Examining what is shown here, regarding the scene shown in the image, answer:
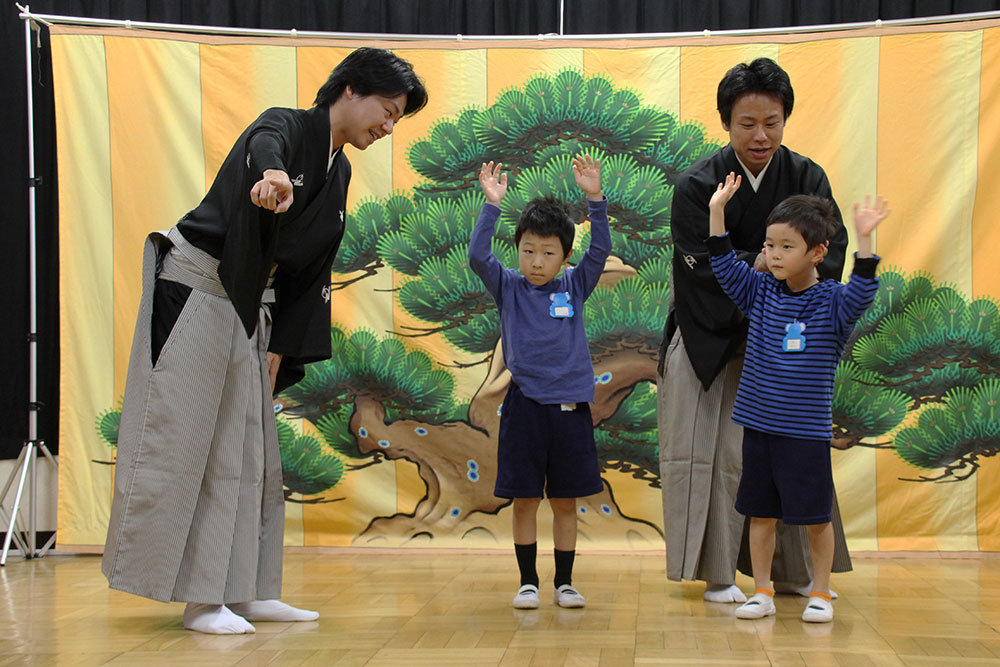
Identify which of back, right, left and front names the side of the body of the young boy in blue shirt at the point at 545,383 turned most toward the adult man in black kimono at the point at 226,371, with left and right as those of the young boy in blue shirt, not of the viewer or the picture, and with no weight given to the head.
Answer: right

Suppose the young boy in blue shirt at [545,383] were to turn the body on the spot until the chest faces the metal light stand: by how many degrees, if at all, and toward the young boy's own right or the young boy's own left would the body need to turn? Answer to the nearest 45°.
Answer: approximately 135° to the young boy's own right

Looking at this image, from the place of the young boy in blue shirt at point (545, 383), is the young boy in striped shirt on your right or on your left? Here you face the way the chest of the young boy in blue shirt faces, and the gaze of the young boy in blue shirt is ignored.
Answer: on your left

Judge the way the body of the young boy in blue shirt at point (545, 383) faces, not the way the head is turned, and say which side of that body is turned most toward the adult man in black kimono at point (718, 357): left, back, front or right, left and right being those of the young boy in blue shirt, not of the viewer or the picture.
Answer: left

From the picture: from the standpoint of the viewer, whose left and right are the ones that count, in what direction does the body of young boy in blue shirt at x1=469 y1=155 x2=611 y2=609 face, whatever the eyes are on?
facing the viewer

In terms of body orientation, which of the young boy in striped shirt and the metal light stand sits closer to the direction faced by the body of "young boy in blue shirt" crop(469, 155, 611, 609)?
the young boy in striped shirt
